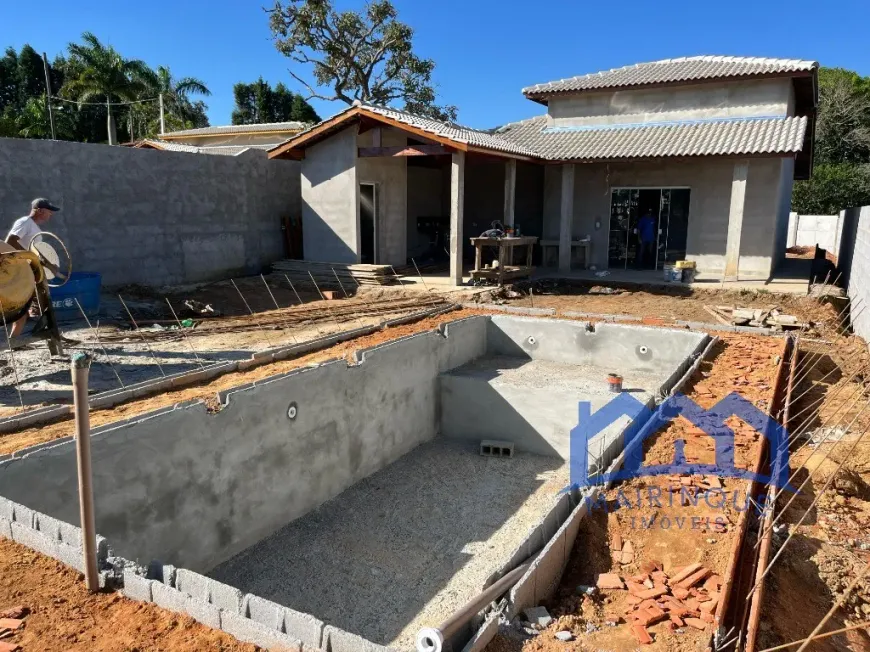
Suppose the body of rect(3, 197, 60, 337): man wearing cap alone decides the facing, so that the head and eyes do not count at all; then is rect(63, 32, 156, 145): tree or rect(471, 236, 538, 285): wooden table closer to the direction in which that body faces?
the wooden table

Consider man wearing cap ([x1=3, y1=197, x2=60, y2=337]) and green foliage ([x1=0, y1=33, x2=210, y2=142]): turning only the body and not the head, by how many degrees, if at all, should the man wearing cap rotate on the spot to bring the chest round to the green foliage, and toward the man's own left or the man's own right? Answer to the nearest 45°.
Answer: approximately 90° to the man's own left

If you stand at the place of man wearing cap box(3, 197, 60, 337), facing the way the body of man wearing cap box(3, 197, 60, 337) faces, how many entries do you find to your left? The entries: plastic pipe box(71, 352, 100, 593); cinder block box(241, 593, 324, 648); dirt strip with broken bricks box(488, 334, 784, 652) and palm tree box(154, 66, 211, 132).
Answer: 1

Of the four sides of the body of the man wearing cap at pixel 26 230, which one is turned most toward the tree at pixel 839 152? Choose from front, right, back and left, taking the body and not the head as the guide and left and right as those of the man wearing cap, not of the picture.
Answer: front

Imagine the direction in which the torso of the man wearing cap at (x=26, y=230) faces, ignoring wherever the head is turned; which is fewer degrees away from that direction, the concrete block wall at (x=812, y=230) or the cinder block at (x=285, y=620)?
the concrete block wall

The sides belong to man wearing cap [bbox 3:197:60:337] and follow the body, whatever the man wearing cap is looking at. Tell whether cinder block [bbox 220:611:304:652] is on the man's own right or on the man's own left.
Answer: on the man's own right

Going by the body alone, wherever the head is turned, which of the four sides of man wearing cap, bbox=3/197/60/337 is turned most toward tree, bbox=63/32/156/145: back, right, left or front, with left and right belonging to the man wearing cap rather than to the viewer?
left
